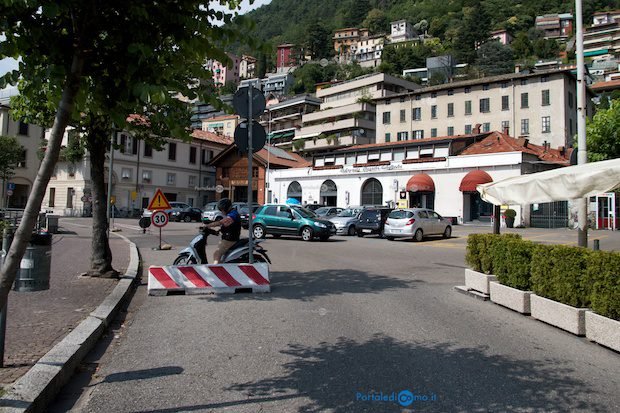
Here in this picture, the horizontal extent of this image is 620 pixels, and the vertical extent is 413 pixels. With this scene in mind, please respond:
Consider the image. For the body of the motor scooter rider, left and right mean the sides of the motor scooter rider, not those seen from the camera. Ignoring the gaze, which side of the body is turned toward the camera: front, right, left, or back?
left

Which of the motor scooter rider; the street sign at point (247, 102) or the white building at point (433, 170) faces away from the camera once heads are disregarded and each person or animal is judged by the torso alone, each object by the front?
the street sign

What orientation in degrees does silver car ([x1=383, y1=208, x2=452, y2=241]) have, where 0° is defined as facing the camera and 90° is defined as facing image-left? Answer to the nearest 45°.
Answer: approximately 225°

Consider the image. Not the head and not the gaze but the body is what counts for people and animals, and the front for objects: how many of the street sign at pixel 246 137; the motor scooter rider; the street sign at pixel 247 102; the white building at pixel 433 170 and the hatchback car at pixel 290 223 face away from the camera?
2

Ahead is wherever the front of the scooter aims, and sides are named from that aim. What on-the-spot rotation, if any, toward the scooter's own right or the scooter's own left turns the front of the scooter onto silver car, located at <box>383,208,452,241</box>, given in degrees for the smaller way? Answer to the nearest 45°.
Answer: approximately 135° to the scooter's own right

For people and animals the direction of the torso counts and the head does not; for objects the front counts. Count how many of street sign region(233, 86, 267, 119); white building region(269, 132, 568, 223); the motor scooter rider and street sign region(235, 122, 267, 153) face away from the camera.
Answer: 2

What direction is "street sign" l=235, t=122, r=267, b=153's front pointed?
away from the camera

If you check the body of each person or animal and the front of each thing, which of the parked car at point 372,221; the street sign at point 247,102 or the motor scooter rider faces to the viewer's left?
the motor scooter rider

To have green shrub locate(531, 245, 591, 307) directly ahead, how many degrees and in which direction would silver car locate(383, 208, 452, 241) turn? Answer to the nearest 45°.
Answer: approximately 135° to its right
